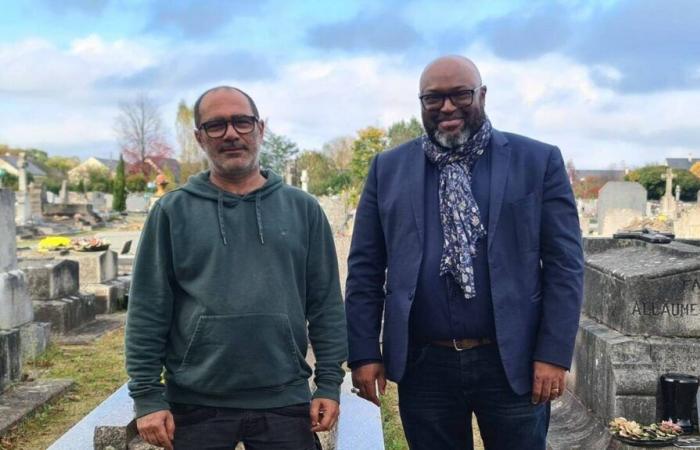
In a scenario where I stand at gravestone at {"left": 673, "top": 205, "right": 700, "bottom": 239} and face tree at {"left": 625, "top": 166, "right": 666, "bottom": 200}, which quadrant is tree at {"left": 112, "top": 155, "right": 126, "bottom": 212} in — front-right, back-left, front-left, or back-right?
front-left

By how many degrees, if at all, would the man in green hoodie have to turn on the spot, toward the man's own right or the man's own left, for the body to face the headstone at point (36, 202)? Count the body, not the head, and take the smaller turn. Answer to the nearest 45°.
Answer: approximately 180°

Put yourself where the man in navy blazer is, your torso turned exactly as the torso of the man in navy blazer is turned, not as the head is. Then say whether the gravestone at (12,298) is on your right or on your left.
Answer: on your right

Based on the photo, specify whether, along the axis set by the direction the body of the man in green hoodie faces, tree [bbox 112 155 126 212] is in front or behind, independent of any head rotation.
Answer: behind

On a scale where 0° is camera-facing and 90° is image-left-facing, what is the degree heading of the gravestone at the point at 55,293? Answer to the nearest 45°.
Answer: approximately 315°

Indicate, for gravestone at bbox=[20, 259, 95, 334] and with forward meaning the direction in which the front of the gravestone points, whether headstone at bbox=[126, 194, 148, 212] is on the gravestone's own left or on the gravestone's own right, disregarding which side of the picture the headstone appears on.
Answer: on the gravestone's own left

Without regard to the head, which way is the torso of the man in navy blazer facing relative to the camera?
toward the camera

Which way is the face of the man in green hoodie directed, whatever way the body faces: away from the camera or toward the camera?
toward the camera

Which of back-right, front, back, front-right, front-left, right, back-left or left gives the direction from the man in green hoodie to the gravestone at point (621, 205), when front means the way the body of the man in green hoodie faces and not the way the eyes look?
back-left

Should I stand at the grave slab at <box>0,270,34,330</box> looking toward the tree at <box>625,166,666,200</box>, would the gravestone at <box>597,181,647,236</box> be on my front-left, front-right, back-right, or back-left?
front-right

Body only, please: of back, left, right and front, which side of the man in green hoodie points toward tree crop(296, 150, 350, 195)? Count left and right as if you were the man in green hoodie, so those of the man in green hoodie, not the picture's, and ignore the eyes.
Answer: back

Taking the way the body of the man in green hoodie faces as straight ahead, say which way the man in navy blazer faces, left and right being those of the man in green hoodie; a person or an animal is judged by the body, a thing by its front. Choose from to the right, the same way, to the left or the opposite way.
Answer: the same way

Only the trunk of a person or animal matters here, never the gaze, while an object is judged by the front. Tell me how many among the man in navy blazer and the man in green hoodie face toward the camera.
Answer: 2

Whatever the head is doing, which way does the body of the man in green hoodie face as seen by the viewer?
toward the camera
